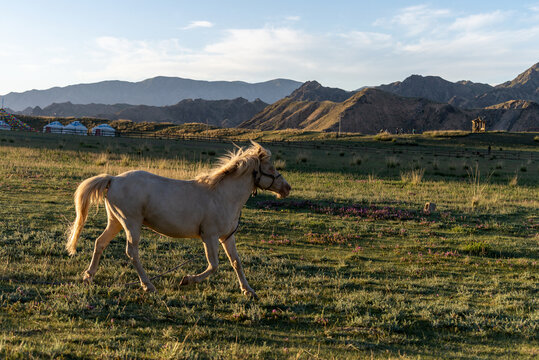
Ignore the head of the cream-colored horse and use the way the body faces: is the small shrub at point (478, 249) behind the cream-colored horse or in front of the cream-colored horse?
in front

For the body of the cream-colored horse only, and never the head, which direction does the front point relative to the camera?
to the viewer's right
